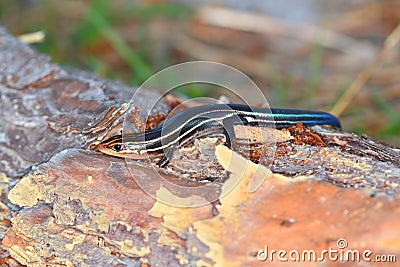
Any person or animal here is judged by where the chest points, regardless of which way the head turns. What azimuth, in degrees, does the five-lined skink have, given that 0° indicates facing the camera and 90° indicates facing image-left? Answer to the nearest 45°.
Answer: approximately 90°
